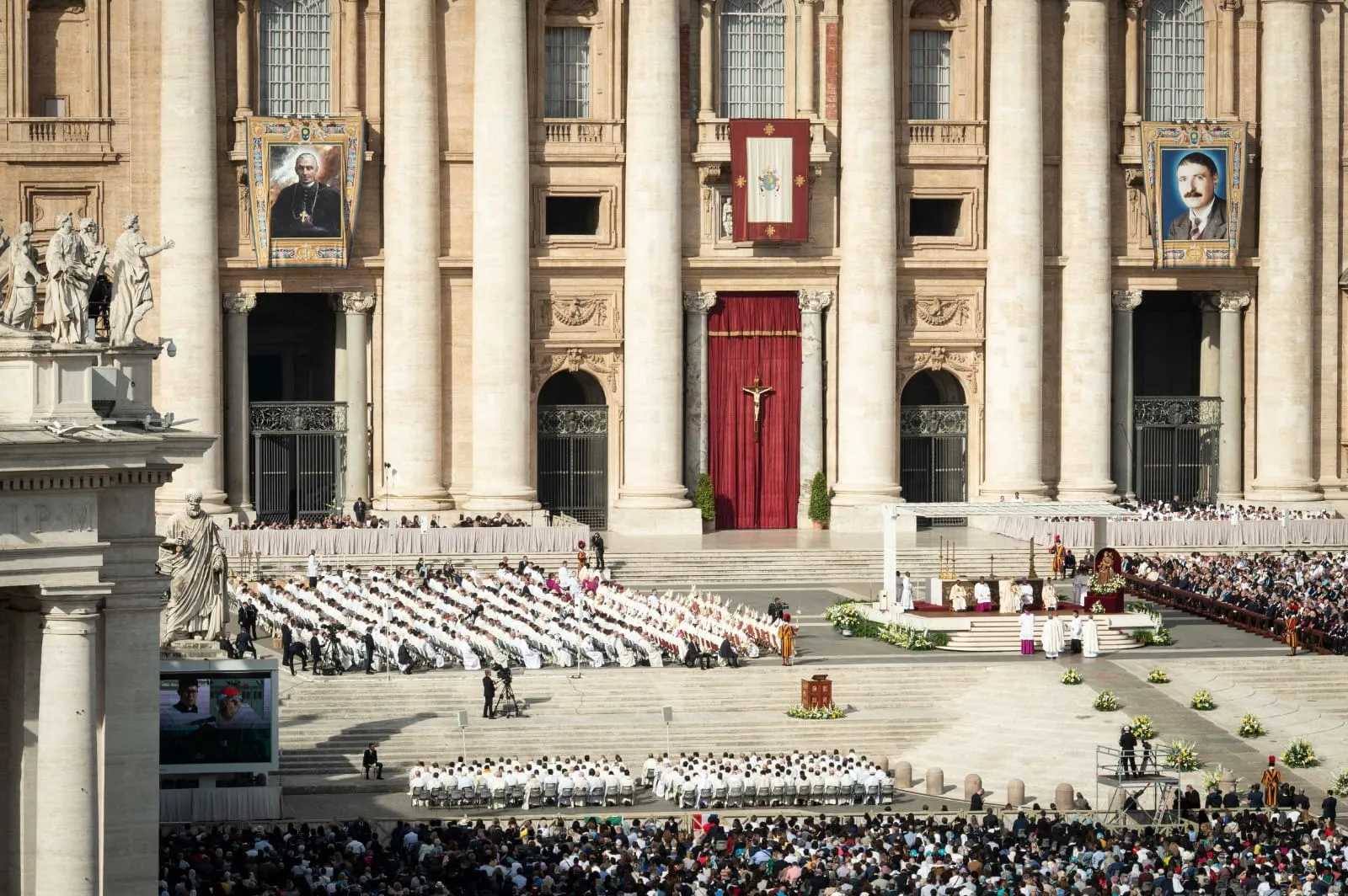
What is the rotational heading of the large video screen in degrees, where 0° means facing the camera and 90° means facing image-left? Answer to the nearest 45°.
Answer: approximately 0°

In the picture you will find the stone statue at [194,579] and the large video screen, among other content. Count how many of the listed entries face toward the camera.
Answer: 2

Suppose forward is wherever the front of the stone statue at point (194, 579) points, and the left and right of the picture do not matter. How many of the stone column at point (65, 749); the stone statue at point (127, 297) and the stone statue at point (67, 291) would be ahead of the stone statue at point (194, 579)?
3

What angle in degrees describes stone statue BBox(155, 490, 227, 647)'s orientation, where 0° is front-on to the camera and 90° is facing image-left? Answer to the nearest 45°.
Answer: approximately 0°
